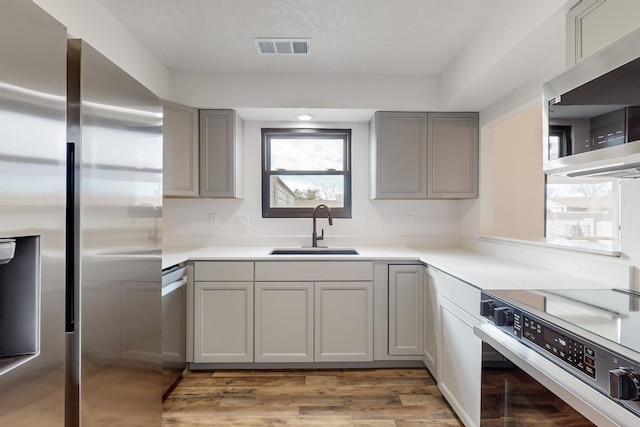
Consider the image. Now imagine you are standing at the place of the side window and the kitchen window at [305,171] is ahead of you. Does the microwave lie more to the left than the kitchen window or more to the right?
left

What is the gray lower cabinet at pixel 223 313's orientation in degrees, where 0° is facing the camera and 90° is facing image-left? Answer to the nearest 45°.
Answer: approximately 0°

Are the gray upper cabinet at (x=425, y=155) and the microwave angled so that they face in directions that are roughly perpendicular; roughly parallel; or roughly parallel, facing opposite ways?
roughly perpendicular

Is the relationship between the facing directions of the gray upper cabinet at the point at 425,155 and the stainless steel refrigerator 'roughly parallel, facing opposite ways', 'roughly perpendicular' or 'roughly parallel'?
roughly perpendicular

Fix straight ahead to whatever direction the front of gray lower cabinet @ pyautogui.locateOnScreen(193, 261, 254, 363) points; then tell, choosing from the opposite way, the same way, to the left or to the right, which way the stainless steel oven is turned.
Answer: to the right

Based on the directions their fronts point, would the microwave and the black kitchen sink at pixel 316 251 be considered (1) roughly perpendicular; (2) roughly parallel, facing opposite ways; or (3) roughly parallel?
roughly perpendicular
